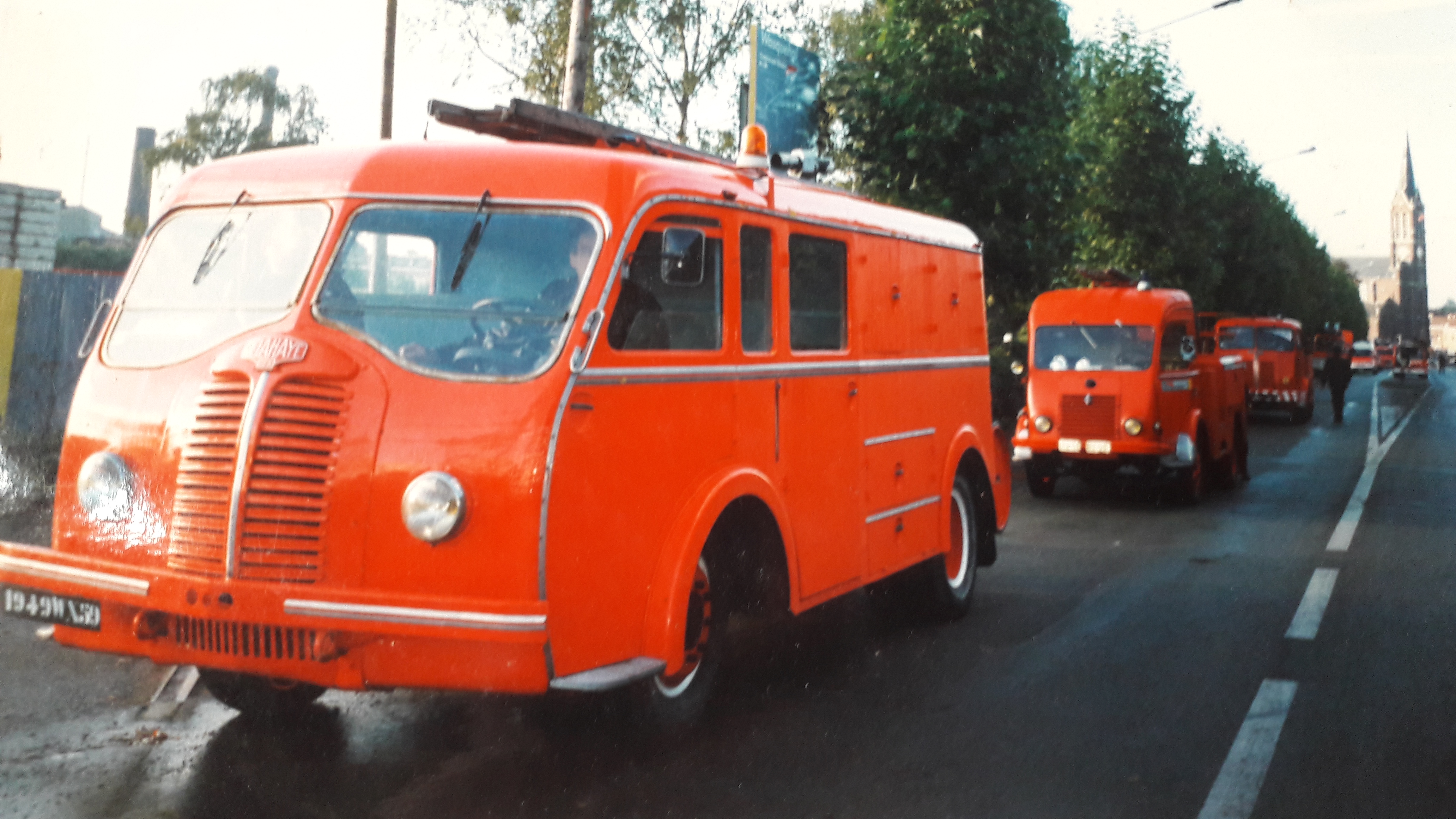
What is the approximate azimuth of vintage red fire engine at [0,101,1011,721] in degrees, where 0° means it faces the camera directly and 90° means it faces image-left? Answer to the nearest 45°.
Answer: approximately 45°

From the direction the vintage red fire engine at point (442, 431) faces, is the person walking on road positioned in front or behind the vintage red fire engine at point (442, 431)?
behind

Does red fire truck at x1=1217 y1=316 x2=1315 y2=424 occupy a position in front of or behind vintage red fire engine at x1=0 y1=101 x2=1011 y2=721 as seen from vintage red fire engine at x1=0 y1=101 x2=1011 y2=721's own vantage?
behind

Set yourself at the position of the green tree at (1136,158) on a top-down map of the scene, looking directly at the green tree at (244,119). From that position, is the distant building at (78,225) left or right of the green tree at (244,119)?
right

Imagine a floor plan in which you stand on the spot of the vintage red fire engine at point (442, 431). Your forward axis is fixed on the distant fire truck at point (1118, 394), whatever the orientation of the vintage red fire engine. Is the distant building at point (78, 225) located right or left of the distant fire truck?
left

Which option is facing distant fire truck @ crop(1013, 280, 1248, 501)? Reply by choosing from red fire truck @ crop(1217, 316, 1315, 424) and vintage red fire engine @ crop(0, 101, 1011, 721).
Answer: the red fire truck

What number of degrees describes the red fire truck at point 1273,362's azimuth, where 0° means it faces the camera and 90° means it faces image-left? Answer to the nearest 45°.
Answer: approximately 0°

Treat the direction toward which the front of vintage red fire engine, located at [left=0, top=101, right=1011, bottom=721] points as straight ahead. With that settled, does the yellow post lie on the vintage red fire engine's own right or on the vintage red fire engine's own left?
on the vintage red fire engine's own right

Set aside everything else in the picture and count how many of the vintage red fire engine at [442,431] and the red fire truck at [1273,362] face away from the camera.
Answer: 0
